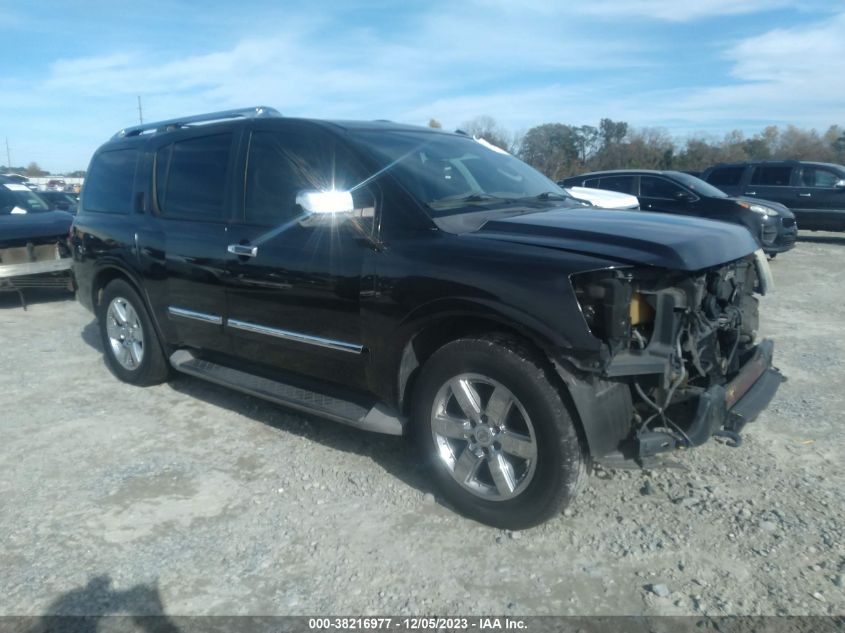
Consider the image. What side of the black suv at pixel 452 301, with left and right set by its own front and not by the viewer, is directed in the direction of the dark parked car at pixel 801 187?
left

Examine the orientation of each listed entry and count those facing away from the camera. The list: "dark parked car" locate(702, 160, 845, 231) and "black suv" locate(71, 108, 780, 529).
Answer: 0

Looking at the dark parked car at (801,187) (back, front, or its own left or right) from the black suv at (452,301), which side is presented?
right

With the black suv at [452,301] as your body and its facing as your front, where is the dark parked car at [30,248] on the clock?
The dark parked car is roughly at 6 o'clock from the black suv.

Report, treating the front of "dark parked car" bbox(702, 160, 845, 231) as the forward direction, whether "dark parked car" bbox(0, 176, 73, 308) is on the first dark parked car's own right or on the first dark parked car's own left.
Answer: on the first dark parked car's own right

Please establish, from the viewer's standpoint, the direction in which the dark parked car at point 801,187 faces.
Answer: facing to the right of the viewer

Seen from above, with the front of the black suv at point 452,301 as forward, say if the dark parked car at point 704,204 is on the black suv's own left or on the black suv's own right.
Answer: on the black suv's own left

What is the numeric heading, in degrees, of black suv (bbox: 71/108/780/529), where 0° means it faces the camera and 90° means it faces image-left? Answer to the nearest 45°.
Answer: approximately 315°

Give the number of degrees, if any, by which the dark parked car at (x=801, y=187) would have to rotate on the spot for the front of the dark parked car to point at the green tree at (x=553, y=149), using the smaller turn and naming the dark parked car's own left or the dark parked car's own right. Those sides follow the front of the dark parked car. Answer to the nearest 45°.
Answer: approximately 135° to the dark parked car's own left

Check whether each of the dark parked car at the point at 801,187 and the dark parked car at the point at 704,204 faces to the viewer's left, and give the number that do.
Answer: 0

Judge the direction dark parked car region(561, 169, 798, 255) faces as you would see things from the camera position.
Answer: facing the viewer and to the right of the viewer

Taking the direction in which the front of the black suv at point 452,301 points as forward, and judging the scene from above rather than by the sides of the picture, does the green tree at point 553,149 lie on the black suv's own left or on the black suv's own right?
on the black suv's own left

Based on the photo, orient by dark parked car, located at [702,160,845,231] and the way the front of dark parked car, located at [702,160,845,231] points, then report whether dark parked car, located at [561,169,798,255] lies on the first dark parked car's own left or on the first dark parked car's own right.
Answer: on the first dark parked car's own right
